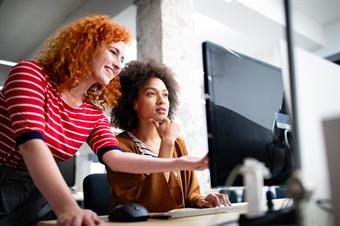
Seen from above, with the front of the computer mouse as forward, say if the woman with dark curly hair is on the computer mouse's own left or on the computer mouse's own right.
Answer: on the computer mouse's own left

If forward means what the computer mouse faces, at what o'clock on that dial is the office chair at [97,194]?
The office chair is roughly at 7 o'clock from the computer mouse.

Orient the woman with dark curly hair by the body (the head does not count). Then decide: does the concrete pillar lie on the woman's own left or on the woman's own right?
on the woman's own left

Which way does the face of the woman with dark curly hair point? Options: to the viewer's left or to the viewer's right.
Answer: to the viewer's right

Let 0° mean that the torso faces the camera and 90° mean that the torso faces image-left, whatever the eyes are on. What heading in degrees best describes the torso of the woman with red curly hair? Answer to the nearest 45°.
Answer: approximately 315°

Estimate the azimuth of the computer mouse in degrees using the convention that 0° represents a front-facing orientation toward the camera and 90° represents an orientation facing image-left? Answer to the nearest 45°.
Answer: approximately 315°

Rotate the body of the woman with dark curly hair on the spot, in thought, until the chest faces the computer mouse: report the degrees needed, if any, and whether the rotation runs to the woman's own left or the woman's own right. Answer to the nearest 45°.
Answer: approximately 45° to the woman's own right
